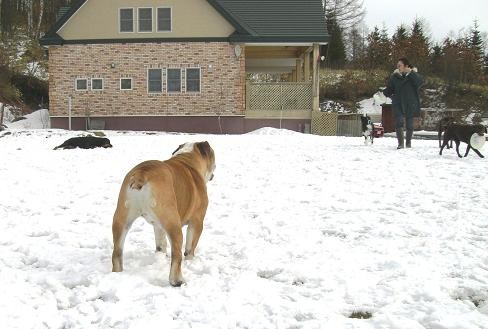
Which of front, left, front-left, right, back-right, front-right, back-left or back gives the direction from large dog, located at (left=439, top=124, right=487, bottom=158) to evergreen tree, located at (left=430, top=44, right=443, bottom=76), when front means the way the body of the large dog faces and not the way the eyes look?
left

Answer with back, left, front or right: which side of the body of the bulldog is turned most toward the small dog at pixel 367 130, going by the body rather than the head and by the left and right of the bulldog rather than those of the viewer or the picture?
front

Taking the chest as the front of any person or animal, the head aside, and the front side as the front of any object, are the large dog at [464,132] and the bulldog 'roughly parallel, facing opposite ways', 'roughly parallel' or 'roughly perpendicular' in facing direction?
roughly perpendicular

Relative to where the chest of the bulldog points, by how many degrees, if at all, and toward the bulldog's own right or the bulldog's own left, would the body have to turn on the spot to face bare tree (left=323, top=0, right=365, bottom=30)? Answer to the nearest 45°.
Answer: approximately 45° to the bulldog's own left

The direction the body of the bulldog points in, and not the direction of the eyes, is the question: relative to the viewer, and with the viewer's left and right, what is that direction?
facing away from the viewer and to the right of the viewer

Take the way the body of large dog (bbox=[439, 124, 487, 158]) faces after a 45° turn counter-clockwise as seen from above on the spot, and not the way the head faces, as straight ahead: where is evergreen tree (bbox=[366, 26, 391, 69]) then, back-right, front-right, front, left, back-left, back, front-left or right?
front-left

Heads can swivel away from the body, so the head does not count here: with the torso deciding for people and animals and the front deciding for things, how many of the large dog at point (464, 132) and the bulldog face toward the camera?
0

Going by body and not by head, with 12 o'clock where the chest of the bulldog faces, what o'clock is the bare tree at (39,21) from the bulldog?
The bare tree is roughly at 10 o'clock from the bulldog.

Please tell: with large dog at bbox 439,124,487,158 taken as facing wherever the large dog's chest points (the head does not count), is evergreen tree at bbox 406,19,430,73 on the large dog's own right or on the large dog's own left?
on the large dog's own left

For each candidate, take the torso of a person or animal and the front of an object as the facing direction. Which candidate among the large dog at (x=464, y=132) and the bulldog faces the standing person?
the bulldog

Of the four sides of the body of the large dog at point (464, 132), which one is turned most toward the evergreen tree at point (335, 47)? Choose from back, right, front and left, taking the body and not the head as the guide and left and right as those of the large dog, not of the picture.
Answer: left

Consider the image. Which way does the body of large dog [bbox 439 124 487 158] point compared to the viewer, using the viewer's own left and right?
facing to the right of the viewer

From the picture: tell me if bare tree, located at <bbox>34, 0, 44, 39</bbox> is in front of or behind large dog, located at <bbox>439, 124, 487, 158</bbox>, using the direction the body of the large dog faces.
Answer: behind
